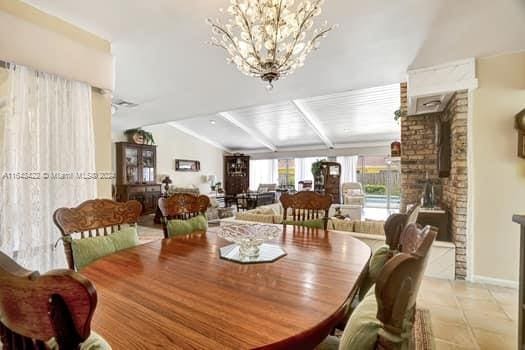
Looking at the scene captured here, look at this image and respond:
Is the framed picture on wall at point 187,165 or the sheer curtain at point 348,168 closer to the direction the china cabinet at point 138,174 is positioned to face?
the sheer curtain

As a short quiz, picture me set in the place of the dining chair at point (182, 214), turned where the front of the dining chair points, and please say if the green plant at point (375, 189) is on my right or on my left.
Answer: on my left

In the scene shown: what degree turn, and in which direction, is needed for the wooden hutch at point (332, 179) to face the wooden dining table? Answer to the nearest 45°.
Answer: approximately 45° to its left

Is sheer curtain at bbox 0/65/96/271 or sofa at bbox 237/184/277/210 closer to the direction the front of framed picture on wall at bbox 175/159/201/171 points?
the sofa

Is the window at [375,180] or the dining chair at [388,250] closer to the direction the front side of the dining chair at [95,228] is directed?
the dining chair

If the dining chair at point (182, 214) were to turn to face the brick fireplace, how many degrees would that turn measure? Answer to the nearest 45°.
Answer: approximately 45° to its left

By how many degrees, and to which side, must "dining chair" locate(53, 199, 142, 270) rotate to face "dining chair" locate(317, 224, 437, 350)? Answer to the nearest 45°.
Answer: approximately 45° to its right

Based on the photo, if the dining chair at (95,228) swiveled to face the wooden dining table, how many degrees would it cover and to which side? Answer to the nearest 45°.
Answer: approximately 45° to its right

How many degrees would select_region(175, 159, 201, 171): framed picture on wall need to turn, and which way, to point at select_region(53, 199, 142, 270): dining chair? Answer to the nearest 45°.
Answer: approximately 45° to its right

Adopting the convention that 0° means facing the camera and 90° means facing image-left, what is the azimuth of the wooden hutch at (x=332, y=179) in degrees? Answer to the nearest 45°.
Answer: approximately 45°

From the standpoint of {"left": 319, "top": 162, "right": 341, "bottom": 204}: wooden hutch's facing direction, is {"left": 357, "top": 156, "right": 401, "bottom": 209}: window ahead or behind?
behind
